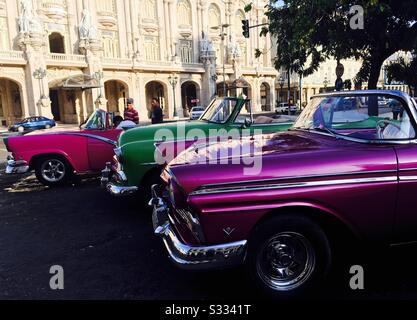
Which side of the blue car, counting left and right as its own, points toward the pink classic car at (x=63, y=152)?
left

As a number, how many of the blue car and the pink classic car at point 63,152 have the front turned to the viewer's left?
2

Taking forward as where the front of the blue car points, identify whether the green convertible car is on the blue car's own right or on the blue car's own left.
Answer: on the blue car's own left

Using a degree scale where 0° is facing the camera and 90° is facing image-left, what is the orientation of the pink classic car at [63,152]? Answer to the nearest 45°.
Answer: approximately 90°

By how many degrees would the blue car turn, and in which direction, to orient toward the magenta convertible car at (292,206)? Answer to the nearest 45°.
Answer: approximately 90° to its left

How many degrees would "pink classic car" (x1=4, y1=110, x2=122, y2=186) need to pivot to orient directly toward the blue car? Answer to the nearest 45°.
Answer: approximately 90° to its right

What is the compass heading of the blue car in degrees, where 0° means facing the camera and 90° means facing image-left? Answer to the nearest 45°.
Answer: approximately 90°
